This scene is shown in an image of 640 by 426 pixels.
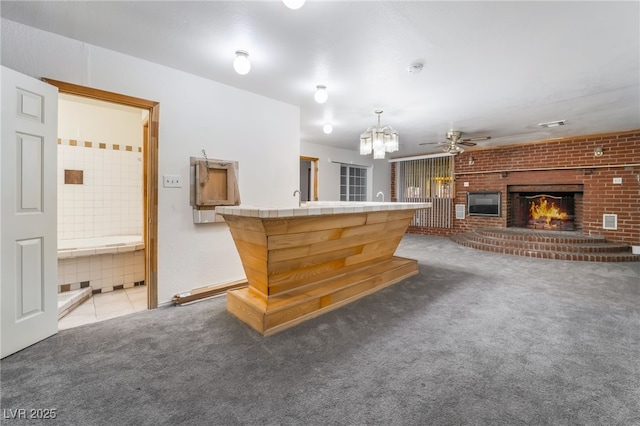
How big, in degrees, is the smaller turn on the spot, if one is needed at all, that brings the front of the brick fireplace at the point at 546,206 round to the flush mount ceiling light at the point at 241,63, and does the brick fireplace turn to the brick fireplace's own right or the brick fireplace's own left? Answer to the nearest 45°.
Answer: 0° — it already faces it

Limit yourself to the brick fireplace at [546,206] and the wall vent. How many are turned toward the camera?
2

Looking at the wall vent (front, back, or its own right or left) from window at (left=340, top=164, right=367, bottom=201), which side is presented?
right
